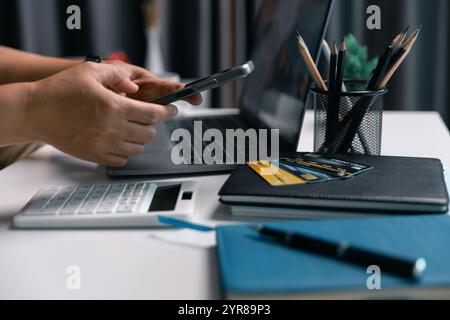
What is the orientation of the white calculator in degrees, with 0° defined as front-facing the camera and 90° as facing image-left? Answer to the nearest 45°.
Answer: approximately 90°

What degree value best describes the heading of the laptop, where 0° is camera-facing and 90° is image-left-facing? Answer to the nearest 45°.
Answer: approximately 90°

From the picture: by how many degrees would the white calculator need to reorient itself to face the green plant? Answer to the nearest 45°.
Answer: approximately 135° to its right
